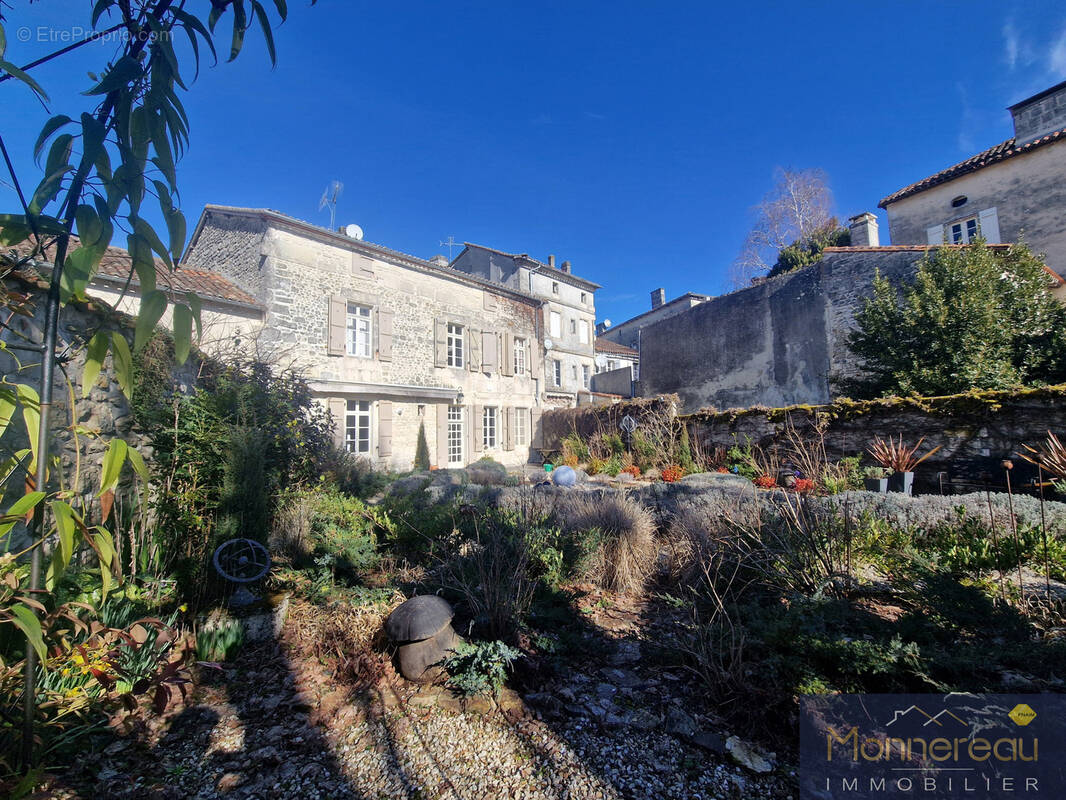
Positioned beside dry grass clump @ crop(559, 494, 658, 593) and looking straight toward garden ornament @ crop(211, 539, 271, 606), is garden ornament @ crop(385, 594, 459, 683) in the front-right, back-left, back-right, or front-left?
front-left

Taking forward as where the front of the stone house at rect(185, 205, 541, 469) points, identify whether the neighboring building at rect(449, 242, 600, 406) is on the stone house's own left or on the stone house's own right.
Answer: on the stone house's own left

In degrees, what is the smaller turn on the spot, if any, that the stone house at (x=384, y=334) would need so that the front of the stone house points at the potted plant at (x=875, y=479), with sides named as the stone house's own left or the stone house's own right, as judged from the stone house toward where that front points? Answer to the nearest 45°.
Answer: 0° — it already faces it

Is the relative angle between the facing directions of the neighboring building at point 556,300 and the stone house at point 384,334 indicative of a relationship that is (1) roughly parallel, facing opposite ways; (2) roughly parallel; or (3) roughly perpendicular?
roughly parallel

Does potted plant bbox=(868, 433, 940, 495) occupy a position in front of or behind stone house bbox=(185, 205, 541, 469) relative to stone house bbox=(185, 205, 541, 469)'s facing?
in front

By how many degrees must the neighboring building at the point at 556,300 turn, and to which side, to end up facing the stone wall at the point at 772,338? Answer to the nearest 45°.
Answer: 0° — it already faces it

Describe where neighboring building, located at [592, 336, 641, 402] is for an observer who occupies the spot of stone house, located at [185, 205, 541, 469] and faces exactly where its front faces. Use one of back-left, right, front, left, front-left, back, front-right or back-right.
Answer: left

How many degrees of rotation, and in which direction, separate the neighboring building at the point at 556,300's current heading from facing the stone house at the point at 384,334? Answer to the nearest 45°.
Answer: approximately 90° to its right

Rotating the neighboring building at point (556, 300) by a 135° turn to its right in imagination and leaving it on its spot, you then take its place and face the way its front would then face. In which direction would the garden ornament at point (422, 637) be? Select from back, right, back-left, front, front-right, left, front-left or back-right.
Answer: left

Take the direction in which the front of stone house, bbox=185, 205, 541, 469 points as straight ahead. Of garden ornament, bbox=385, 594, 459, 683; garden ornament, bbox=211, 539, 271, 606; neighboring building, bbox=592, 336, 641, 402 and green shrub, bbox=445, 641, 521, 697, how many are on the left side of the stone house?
1

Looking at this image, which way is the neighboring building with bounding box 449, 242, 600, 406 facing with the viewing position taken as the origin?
facing the viewer and to the right of the viewer

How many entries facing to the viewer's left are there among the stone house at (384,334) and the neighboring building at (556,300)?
0

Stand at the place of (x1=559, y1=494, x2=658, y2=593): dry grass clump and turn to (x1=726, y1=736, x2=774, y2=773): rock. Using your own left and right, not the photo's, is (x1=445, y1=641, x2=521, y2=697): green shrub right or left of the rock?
right

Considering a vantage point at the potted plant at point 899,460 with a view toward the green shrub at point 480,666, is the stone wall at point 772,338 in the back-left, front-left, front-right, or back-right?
back-right

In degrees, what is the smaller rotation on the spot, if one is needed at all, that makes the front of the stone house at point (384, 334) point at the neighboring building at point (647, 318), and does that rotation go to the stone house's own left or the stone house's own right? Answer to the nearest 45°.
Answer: approximately 90° to the stone house's own left

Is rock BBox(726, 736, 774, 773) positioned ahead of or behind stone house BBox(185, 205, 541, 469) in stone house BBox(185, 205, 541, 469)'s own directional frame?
ahead
